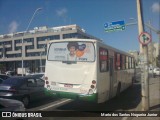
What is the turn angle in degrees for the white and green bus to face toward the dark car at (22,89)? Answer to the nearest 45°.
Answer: approximately 90° to its left

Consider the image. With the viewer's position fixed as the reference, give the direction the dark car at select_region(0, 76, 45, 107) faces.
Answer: facing away from the viewer and to the right of the viewer

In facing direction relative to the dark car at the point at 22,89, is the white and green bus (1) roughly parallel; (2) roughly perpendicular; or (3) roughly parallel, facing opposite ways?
roughly parallel

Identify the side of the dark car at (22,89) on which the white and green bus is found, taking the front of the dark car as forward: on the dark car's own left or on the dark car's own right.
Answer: on the dark car's own right

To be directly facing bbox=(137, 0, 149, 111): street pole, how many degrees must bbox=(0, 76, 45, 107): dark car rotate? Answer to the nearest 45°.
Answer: approximately 90° to its right

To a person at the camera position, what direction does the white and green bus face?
facing away from the viewer and to the right of the viewer

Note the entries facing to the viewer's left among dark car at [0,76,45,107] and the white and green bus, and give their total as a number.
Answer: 0
